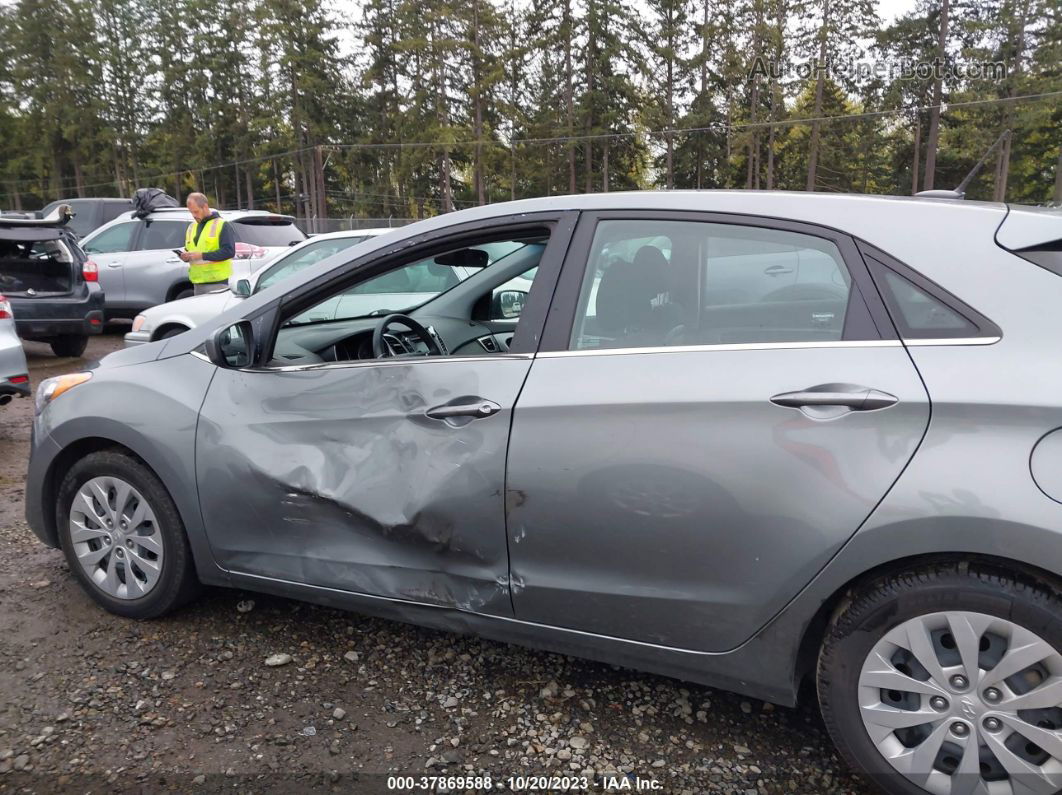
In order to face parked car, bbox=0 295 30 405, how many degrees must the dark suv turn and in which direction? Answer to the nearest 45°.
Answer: approximately 180°

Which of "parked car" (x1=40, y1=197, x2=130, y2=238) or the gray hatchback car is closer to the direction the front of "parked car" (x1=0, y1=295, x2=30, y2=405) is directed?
the parked car

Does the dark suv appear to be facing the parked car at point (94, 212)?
yes

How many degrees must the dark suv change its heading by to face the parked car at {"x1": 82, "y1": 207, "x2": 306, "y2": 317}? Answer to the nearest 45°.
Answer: approximately 45° to its right

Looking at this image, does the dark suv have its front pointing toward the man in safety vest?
no

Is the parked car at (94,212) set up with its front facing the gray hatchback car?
no

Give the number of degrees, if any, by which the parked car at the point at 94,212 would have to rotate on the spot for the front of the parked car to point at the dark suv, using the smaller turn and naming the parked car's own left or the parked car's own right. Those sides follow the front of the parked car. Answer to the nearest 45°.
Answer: approximately 90° to the parked car's own left

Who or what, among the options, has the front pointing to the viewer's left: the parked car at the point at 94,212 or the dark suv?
the parked car

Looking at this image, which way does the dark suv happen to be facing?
away from the camera

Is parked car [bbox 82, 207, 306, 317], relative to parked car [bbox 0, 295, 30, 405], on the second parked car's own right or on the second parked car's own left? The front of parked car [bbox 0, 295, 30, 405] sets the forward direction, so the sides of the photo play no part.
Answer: on the second parked car's own right

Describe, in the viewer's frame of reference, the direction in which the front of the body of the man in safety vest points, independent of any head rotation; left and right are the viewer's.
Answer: facing the viewer and to the left of the viewer

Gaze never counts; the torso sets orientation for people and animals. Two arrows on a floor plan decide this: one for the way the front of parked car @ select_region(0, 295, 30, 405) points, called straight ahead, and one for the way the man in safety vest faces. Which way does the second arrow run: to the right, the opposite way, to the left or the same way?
to the left

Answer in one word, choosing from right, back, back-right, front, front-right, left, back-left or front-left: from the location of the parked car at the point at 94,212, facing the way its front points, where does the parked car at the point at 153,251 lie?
left

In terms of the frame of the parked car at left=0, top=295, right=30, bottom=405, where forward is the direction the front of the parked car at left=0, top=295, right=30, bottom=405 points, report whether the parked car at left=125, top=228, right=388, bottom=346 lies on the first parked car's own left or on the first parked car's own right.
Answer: on the first parked car's own right

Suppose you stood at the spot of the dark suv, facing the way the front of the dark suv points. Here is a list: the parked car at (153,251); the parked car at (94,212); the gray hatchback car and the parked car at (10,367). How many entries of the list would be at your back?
2
